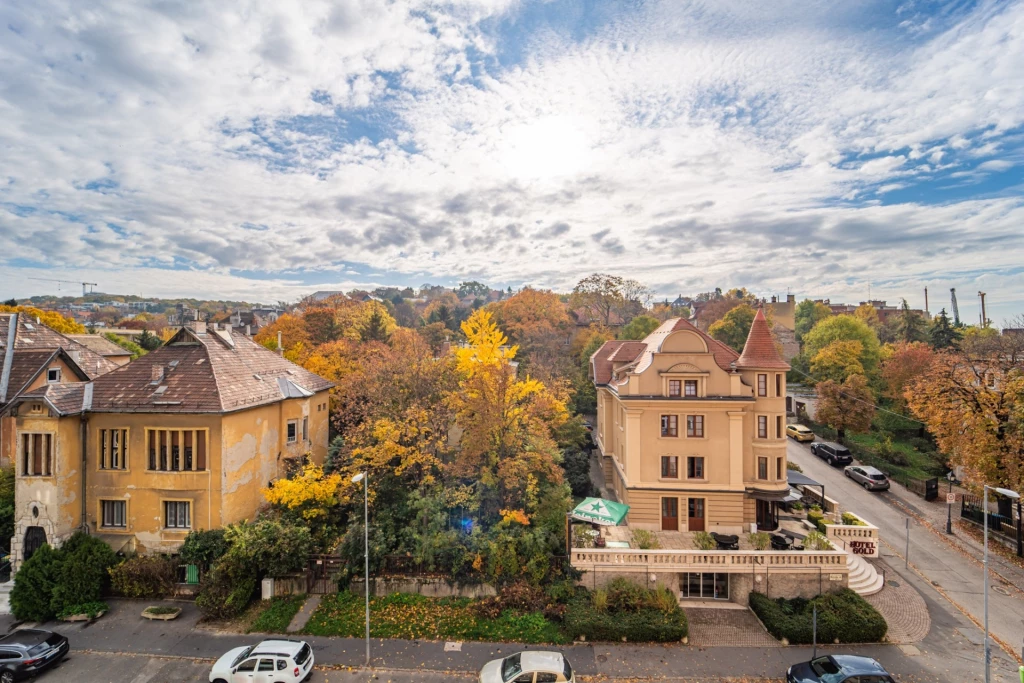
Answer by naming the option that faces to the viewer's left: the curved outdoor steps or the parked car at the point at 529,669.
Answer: the parked car

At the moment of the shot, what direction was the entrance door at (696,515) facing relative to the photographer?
facing the viewer

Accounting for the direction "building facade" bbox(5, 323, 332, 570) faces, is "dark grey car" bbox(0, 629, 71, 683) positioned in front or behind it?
in front

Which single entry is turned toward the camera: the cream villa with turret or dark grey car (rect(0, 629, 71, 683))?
the cream villa with turret

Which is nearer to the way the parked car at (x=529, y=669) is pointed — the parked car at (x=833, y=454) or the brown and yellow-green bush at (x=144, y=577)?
the brown and yellow-green bush

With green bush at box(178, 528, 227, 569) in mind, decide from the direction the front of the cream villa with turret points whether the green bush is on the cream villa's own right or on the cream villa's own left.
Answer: on the cream villa's own right

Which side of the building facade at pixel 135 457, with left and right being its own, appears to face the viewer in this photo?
front

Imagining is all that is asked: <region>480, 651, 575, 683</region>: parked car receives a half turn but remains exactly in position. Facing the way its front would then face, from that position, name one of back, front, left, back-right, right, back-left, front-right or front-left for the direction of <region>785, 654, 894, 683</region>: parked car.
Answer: front

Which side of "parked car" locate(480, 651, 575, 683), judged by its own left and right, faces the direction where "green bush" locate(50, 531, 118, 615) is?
front

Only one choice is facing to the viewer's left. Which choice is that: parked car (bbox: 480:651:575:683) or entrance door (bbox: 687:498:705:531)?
the parked car

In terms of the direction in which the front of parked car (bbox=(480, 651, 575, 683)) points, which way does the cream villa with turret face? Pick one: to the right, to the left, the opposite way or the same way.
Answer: to the left

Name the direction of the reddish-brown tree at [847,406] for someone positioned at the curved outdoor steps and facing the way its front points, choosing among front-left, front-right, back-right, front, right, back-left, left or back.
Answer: back-left

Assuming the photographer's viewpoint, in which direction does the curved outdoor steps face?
facing the viewer and to the right of the viewer

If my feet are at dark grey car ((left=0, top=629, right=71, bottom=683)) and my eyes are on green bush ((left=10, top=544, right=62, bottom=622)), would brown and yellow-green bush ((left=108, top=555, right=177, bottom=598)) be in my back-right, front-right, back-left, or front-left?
front-right

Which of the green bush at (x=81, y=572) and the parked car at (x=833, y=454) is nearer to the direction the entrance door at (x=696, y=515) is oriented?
the green bush

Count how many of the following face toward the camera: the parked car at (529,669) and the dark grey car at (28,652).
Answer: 0

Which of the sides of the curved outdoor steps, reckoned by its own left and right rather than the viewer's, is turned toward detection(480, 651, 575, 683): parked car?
right

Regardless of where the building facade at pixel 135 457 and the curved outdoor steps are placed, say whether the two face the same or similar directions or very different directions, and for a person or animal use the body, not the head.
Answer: same or similar directions

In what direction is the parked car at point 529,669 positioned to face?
to the viewer's left
